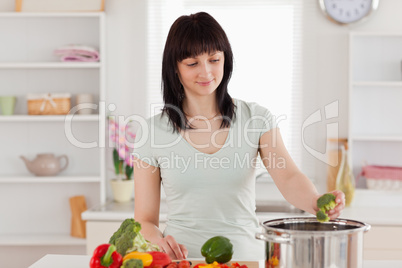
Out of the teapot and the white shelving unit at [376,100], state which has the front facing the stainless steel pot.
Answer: the white shelving unit

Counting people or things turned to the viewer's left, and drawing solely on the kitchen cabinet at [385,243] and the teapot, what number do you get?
1

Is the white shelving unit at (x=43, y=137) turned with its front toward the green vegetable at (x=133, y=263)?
yes

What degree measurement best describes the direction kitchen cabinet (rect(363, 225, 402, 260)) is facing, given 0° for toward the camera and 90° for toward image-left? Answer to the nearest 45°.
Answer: approximately 0°

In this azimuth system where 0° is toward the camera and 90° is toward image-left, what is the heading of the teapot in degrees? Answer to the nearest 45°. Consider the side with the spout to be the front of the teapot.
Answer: approximately 90°

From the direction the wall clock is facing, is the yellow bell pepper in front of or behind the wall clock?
in front

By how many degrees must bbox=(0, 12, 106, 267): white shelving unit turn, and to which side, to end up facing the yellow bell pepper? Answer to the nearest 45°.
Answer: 0° — it already faces it

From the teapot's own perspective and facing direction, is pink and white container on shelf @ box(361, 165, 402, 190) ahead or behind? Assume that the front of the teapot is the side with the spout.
behind

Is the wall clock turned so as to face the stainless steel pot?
yes

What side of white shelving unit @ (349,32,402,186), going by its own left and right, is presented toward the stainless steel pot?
front
